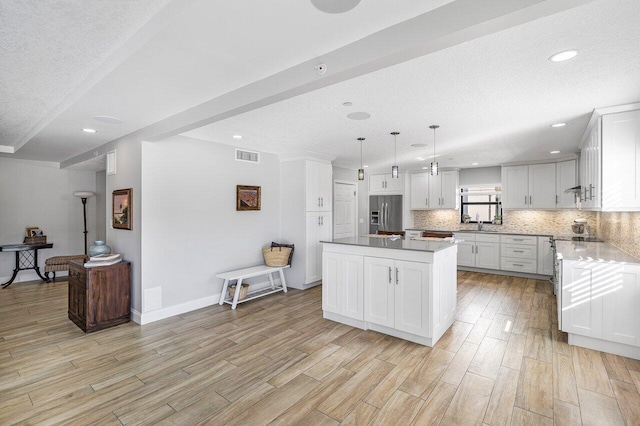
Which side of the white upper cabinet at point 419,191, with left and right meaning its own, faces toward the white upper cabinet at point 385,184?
right

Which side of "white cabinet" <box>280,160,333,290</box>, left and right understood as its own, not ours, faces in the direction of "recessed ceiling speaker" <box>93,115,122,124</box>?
right

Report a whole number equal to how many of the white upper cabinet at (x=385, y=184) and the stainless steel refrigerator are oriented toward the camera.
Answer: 2

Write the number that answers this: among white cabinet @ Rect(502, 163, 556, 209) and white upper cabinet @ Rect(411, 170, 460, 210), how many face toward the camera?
2

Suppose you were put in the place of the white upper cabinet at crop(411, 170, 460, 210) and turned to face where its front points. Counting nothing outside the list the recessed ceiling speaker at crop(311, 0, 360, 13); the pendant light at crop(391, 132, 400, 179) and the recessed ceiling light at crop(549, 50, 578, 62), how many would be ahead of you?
3

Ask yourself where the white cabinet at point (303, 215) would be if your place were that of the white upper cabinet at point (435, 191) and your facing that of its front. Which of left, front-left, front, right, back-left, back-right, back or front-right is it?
front-right

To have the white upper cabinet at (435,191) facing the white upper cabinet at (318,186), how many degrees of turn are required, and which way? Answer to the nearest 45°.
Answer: approximately 45° to its right

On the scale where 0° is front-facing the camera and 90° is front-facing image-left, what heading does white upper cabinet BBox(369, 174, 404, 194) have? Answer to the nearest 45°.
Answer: approximately 0°

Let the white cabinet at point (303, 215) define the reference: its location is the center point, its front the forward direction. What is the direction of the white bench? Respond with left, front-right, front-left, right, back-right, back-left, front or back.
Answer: right

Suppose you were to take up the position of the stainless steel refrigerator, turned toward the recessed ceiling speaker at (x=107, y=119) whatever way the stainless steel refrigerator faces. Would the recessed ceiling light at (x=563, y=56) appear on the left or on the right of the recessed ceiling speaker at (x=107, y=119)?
left

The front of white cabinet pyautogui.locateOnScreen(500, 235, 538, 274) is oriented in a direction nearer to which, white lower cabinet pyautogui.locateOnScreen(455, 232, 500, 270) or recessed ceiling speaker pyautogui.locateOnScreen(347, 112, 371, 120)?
the recessed ceiling speaker
